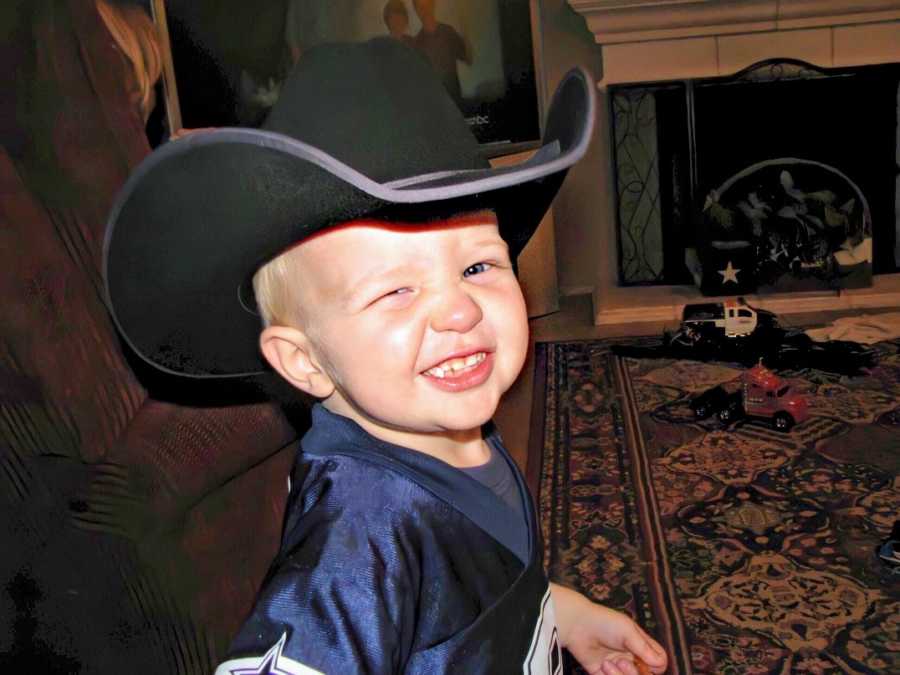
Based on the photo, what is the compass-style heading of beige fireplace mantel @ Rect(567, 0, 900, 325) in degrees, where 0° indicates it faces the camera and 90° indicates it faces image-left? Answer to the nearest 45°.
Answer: approximately 0°

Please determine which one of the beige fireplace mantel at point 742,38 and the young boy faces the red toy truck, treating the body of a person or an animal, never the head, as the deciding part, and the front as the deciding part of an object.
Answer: the beige fireplace mantel

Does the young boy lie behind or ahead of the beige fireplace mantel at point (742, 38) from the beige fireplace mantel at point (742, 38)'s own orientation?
ahead

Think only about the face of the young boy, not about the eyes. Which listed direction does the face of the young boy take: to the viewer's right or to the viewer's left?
to the viewer's right

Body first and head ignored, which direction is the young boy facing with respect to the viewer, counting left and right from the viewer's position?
facing the viewer and to the right of the viewer

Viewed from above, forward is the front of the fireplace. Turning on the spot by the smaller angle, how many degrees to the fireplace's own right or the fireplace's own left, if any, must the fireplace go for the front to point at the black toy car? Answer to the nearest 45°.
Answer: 0° — it already faces it

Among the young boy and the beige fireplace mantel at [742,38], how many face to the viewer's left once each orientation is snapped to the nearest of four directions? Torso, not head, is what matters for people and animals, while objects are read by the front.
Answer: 0

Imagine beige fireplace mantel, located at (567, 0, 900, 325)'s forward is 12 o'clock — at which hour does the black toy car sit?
The black toy car is roughly at 12 o'clock from the beige fireplace mantel.

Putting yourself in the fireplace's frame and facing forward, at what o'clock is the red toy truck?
The red toy truck is roughly at 12 o'clock from the fireplace.

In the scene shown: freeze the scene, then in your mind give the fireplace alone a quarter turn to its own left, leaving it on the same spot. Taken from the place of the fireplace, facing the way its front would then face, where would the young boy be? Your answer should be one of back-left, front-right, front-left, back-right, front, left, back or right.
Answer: right

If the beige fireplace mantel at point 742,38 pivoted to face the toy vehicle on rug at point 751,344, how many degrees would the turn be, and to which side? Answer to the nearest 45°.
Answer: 0° — it already faces it

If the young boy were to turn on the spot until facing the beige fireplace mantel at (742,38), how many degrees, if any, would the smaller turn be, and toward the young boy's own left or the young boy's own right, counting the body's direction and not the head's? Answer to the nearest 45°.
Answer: approximately 90° to the young boy's own left

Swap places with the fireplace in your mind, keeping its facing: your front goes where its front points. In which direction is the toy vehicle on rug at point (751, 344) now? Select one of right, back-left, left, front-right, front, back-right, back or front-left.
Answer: front

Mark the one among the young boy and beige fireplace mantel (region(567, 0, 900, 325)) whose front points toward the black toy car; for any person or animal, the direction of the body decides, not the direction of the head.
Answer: the beige fireplace mantel
